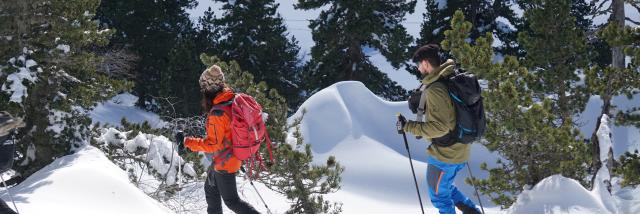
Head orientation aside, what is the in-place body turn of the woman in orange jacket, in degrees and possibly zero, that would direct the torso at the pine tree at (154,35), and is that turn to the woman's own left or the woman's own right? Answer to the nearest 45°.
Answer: approximately 90° to the woman's own right

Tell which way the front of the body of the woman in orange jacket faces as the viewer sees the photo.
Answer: to the viewer's left

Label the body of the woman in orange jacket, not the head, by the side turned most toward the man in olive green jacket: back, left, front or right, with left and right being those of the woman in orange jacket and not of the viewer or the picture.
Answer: back

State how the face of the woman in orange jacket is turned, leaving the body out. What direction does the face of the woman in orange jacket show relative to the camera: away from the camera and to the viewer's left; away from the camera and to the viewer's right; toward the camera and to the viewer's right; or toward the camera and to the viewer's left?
away from the camera and to the viewer's left

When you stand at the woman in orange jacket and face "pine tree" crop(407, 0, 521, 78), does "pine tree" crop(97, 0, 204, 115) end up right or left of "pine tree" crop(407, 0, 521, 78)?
left

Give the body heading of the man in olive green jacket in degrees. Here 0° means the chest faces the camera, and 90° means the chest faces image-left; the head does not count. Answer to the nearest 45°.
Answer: approximately 90°

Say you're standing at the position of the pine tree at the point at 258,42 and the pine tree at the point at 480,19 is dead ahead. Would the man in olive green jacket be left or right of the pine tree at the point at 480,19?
right

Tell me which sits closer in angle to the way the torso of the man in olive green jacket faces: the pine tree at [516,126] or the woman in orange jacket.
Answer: the woman in orange jacket

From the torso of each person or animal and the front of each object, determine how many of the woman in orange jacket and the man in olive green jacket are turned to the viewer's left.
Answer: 2
